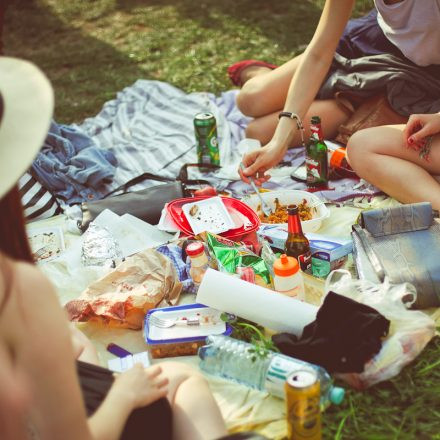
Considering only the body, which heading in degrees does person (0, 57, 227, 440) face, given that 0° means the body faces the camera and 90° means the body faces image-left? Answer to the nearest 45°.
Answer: approximately 225°

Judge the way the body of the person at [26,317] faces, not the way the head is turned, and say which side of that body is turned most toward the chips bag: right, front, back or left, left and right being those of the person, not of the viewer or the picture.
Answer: front

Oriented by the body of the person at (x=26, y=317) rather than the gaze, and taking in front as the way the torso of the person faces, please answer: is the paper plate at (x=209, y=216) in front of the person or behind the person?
in front

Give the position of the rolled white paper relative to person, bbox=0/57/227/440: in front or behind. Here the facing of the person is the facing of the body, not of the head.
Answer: in front

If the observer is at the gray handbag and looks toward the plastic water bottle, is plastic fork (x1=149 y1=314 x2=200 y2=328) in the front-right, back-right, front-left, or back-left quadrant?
front-right

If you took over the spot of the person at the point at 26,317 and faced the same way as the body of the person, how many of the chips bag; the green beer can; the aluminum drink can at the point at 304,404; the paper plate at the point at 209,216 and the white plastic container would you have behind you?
0

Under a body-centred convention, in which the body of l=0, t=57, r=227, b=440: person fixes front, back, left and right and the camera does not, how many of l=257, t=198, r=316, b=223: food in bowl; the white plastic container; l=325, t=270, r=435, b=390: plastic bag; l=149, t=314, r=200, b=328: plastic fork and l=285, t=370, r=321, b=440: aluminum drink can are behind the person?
0

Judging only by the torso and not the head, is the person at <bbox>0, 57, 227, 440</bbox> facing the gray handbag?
yes

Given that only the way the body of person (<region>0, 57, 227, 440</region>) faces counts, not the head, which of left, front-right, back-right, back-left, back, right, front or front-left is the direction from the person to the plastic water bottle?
front

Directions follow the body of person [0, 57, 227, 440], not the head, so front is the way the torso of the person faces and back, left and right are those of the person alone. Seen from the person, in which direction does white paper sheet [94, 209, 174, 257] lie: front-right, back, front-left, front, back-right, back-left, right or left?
front-left

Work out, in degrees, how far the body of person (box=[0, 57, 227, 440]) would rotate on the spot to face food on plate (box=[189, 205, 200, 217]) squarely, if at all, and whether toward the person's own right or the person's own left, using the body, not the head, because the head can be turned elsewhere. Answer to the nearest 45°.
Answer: approximately 45° to the person's own left

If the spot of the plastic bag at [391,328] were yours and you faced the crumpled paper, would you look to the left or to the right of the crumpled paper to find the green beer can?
right

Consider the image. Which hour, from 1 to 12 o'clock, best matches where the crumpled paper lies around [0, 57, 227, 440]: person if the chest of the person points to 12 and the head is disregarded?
The crumpled paper is roughly at 11 o'clock from the person.
